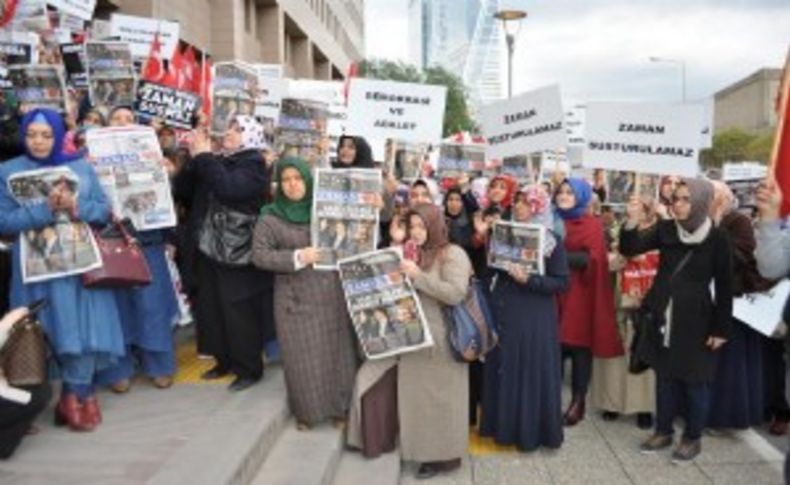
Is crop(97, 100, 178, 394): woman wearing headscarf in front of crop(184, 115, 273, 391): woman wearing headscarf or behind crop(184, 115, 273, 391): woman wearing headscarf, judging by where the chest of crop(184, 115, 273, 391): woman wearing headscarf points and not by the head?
in front

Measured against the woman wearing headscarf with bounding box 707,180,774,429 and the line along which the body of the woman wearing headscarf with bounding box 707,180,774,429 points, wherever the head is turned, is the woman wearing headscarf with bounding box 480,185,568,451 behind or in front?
in front

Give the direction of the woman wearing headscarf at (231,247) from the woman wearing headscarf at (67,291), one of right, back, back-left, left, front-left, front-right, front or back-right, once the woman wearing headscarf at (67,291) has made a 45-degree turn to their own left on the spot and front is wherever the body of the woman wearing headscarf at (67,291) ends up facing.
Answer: left

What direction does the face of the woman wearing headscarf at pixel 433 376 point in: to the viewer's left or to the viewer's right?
to the viewer's left

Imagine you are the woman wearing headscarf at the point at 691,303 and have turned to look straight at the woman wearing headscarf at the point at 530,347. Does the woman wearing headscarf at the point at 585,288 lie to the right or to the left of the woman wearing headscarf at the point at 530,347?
right

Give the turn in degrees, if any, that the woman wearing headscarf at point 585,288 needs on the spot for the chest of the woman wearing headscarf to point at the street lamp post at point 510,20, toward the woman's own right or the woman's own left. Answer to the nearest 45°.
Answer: approximately 135° to the woman's own right

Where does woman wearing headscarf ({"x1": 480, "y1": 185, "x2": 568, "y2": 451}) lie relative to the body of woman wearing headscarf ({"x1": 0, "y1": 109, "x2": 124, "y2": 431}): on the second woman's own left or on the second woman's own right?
on the second woman's own left

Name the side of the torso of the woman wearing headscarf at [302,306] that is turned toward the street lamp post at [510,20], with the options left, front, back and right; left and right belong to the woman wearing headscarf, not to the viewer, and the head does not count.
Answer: back

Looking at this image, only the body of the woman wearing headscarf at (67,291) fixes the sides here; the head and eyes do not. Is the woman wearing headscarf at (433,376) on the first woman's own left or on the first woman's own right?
on the first woman's own left

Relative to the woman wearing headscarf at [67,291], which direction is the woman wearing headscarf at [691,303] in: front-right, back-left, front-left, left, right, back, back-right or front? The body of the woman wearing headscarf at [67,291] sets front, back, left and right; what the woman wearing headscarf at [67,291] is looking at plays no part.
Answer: left

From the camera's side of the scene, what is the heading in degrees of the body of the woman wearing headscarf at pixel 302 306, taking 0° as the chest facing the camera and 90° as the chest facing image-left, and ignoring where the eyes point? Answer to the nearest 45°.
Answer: approximately 0°

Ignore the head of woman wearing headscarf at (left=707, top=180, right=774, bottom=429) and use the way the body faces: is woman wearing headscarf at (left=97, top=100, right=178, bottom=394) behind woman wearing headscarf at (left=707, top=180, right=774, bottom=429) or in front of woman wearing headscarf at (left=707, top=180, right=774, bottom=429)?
in front
